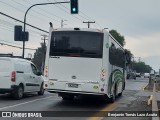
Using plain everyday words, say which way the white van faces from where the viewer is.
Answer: facing away from the viewer and to the right of the viewer

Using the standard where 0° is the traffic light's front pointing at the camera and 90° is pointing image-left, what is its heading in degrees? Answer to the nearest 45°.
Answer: approximately 0°

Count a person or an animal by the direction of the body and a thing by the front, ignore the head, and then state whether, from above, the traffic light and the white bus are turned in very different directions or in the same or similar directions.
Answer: very different directions

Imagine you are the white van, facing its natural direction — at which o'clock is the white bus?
The white bus is roughly at 3 o'clock from the white van.

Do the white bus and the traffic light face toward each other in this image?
yes

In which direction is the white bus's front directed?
away from the camera

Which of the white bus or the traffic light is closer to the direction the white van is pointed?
the traffic light

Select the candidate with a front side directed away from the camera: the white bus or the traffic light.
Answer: the white bus

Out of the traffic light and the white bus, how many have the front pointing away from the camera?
1

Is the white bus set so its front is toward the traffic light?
yes

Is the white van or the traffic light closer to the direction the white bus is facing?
the traffic light
